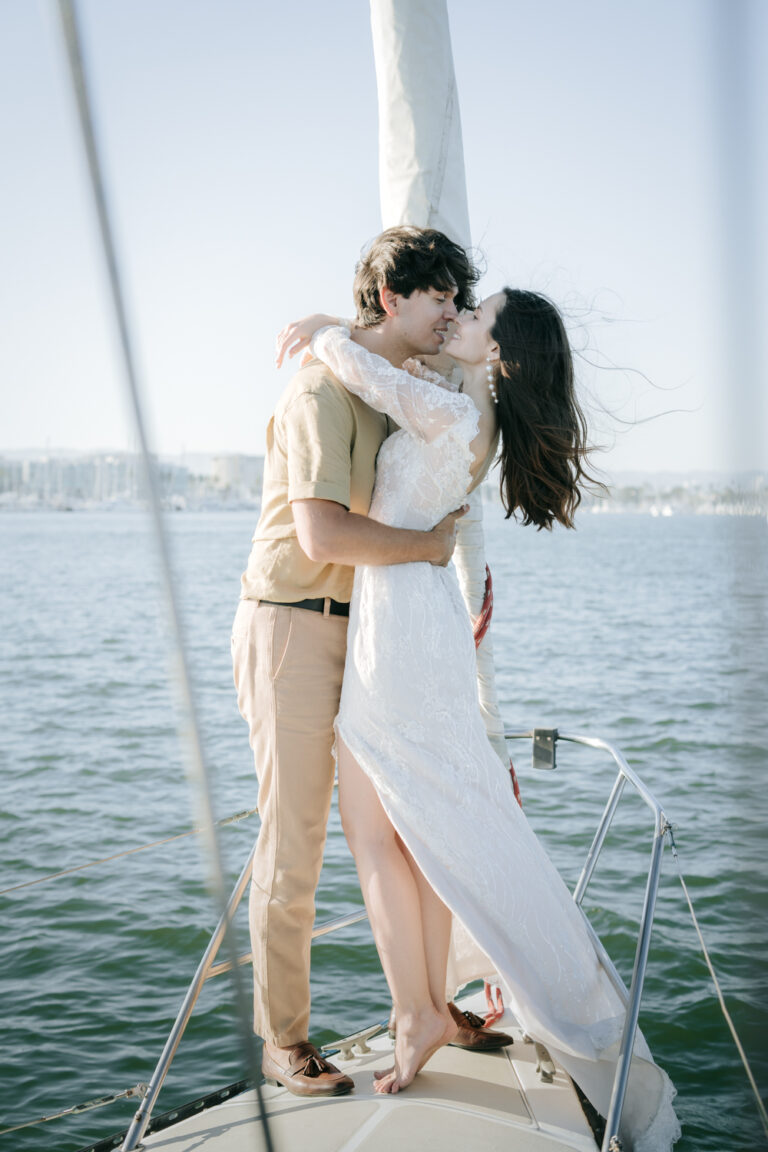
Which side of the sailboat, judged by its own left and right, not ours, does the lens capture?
back

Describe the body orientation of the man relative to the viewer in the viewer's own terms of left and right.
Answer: facing to the right of the viewer

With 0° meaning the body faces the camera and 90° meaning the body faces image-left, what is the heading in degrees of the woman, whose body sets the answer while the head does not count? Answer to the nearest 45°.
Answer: approximately 90°

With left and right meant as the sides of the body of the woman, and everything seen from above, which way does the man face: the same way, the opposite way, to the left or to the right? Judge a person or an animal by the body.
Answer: the opposite way

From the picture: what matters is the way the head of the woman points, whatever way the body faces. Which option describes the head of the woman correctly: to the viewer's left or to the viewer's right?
to the viewer's left

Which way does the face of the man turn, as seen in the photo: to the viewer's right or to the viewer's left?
to the viewer's right
